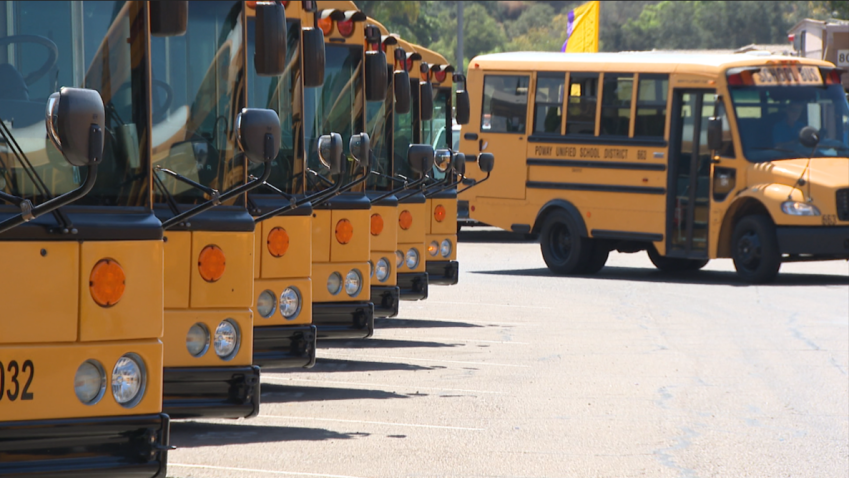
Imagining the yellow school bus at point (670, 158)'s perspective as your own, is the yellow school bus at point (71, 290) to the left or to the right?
on its right

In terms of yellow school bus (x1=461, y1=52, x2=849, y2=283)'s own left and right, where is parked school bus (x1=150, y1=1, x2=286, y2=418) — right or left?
on its right

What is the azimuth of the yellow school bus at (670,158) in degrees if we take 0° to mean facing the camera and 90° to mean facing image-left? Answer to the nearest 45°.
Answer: approximately 315°

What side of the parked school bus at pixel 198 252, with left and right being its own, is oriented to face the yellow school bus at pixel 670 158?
left
